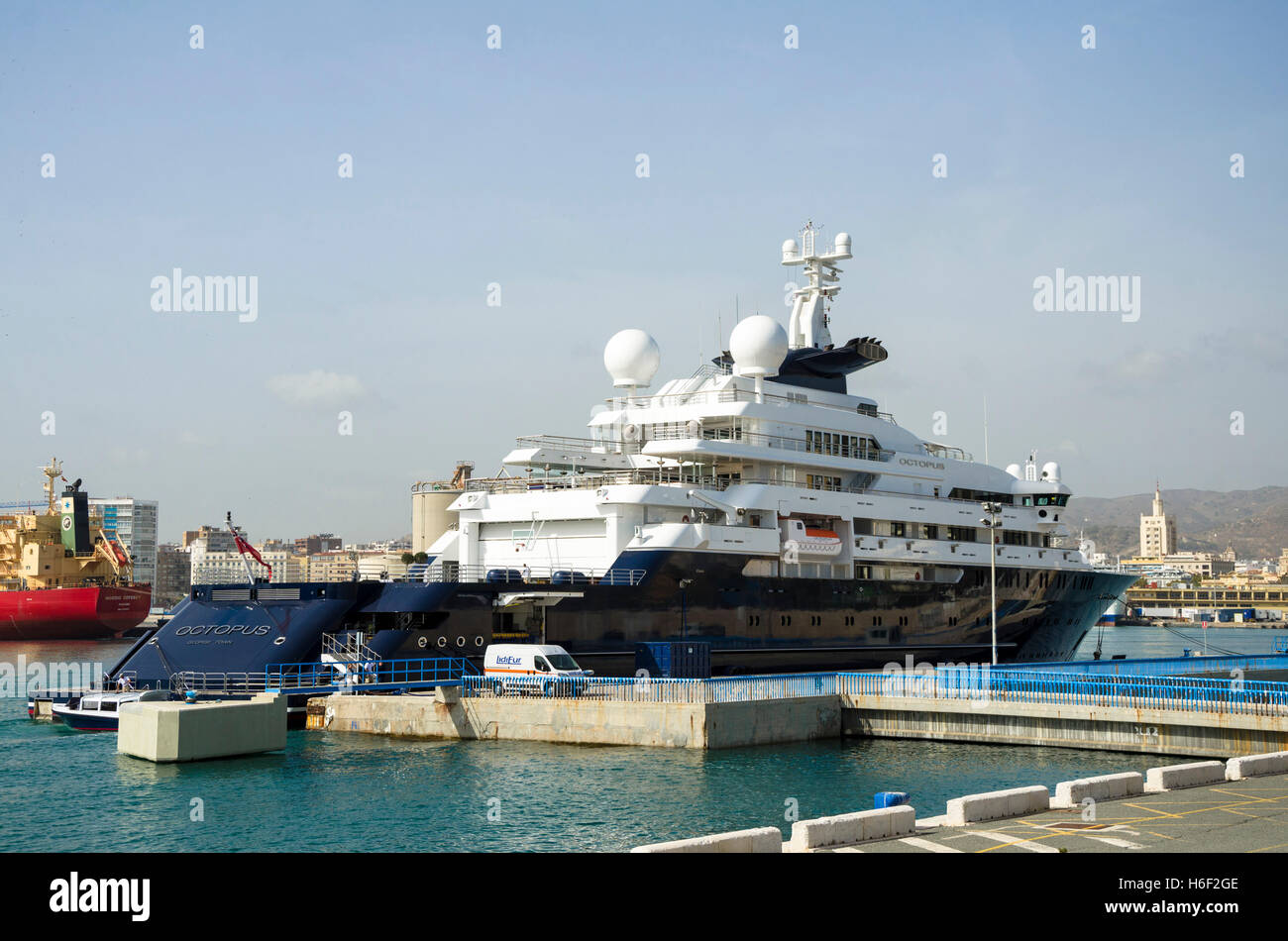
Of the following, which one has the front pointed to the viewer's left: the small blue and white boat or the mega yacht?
the small blue and white boat

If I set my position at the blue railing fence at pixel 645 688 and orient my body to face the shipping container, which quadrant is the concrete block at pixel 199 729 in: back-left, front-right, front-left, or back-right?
back-left

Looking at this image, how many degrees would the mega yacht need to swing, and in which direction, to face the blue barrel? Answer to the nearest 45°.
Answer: approximately 135° to its right

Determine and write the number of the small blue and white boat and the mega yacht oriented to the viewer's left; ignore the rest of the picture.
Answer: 1

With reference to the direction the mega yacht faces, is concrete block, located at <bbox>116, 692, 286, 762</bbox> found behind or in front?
behind

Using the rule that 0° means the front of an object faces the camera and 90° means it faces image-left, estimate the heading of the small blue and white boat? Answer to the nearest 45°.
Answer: approximately 90°

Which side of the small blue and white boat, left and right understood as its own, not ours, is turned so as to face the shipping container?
back

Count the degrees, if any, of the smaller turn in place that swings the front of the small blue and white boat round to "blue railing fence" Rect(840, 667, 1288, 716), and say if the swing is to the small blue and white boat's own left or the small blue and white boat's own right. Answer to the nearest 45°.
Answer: approximately 180°

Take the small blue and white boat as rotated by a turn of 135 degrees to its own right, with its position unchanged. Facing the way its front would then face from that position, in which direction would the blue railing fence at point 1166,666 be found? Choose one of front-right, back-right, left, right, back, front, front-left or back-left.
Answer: front-right

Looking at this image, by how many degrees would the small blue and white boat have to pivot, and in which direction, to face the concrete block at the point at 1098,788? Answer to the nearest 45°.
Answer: approximately 135° to its left

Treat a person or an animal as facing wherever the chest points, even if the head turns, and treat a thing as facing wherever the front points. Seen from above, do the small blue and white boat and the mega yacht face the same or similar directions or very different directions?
very different directions

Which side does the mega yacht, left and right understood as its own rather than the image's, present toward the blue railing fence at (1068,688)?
right

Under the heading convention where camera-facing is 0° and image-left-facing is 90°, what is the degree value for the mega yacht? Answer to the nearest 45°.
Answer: approximately 225°
